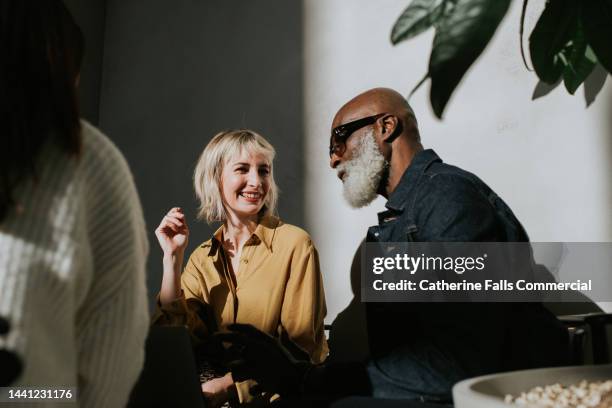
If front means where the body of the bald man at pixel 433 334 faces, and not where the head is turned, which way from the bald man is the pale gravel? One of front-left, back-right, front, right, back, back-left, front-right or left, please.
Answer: left

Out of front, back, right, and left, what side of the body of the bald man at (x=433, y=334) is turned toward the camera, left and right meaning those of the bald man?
left

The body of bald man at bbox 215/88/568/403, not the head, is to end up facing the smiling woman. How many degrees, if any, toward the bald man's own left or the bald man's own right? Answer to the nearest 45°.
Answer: approximately 45° to the bald man's own right

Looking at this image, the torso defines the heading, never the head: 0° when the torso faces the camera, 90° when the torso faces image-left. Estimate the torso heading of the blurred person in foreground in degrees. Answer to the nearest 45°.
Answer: approximately 180°

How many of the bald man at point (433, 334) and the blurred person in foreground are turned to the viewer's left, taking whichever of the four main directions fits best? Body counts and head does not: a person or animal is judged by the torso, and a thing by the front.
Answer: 1

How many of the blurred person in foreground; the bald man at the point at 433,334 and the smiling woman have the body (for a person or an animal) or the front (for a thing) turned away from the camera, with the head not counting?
1

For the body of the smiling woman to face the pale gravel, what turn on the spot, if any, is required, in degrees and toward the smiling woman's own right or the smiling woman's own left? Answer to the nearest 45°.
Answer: approximately 45° to the smiling woman's own left

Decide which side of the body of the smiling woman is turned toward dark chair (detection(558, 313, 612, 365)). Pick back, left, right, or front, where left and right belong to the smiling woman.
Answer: left

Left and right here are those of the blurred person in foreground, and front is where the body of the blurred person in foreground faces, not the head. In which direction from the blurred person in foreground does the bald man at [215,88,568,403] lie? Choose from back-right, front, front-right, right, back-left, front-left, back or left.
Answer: front-right

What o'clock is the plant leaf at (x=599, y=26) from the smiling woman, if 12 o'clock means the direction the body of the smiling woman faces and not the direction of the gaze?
The plant leaf is roughly at 10 o'clock from the smiling woman.

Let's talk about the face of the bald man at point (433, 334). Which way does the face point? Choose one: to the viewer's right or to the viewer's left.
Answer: to the viewer's left

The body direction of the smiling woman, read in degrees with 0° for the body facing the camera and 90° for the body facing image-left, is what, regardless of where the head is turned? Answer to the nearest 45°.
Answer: approximately 45°
